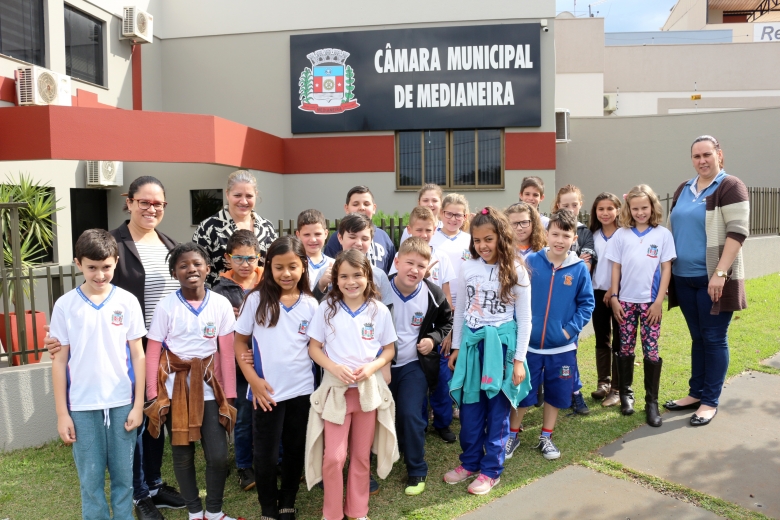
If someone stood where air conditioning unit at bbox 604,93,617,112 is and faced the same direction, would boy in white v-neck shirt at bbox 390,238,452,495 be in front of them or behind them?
in front

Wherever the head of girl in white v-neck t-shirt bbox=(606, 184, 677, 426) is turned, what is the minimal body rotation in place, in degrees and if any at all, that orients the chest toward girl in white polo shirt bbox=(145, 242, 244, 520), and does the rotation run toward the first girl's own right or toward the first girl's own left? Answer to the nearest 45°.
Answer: approximately 45° to the first girl's own right

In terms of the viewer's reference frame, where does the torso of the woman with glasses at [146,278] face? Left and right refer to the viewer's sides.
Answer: facing the viewer and to the right of the viewer

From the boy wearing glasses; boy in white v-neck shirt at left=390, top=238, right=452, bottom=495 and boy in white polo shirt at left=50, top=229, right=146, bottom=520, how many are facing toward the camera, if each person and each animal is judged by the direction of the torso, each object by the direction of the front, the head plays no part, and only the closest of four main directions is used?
3

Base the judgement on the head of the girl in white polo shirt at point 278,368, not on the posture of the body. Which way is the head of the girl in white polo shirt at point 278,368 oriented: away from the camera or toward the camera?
toward the camera

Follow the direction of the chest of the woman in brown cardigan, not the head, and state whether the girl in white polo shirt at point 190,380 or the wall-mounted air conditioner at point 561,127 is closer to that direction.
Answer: the girl in white polo shirt

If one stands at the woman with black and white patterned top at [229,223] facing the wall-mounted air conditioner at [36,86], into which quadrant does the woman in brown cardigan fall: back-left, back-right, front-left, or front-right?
back-right

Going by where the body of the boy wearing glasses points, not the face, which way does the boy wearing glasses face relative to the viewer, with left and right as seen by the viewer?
facing the viewer

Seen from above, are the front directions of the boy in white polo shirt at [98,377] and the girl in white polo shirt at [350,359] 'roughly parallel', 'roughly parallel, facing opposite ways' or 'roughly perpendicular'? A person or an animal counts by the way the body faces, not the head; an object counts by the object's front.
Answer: roughly parallel

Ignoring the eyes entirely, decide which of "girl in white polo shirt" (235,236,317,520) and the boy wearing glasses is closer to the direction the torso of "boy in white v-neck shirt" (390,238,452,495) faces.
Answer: the girl in white polo shirt

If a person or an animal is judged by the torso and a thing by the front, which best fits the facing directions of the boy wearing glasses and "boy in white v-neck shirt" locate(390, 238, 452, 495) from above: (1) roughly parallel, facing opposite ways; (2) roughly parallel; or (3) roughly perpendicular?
roughly parallel

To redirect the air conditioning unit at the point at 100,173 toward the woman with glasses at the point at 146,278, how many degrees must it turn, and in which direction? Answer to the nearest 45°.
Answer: approximately 45° to its right

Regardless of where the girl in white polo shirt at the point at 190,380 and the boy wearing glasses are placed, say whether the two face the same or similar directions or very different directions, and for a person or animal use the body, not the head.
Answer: same or similar directions

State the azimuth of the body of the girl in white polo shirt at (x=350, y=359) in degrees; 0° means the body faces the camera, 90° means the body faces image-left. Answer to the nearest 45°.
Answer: approximately 0°

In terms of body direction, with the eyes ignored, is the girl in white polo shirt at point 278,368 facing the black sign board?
no

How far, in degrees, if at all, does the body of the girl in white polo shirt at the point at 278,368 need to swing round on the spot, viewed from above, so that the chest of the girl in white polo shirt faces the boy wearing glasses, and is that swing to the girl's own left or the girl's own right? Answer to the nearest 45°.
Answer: approximately 135° to the girl's own left
